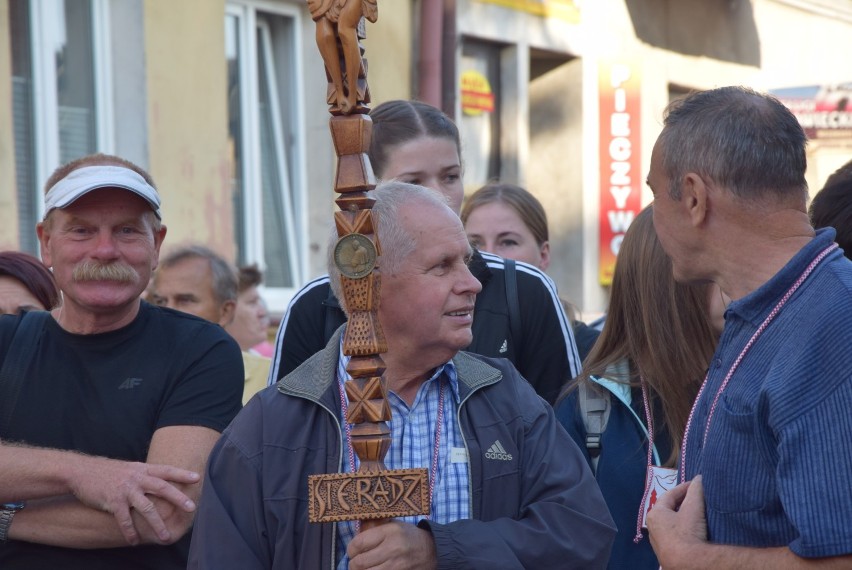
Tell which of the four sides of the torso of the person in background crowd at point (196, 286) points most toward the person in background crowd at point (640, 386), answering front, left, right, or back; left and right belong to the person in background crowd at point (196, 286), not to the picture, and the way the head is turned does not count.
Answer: left

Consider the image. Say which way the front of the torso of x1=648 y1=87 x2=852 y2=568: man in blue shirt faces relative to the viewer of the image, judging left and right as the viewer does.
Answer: facing to the left of the viewer

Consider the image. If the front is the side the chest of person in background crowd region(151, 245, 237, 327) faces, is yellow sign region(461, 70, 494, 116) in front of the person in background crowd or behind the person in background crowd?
behind

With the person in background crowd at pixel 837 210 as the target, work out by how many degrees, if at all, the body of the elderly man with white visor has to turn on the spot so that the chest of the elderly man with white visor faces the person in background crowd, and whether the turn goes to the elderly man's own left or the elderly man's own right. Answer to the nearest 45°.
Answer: approximately 90° to the elderly man's own left

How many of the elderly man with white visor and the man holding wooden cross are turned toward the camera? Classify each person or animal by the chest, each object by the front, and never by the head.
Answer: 2

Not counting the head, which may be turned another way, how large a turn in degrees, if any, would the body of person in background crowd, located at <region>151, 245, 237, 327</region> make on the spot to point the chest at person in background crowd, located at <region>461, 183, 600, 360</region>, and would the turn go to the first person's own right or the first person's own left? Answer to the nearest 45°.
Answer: approximately 90° to the first person's own left

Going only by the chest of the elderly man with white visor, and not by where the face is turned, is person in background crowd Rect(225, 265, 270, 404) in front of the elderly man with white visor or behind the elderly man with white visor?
behind
